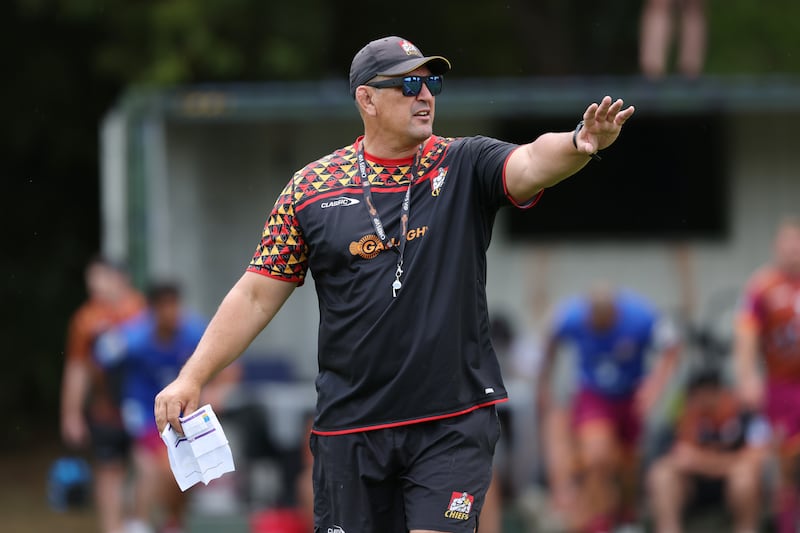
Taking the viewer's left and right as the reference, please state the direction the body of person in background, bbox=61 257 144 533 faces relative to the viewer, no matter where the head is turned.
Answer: facing the viewer and to the right of the viewer

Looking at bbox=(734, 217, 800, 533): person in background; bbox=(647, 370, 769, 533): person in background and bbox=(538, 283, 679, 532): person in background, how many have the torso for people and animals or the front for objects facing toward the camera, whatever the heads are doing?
3

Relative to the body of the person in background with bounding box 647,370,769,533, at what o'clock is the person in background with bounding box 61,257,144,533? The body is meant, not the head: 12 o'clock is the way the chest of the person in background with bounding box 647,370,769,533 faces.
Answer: the person in background with bounding box 61,257,144,533 is roughly at 3 o'clock from the person in background with bounding box 647,370,769,533.

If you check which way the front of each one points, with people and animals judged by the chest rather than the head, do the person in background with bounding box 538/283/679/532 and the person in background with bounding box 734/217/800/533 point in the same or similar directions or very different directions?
same or similar directions

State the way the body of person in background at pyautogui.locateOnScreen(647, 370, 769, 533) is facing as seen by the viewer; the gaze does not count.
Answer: toward the camera

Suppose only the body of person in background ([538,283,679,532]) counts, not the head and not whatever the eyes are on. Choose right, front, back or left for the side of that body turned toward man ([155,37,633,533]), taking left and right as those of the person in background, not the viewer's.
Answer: front

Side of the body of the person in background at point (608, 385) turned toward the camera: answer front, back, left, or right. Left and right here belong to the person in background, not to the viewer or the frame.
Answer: front

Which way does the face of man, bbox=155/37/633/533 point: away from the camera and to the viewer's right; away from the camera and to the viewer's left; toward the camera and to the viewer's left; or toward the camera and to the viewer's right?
toward the camera and to the viewer's right

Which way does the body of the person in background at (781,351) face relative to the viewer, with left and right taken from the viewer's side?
facing the viewer

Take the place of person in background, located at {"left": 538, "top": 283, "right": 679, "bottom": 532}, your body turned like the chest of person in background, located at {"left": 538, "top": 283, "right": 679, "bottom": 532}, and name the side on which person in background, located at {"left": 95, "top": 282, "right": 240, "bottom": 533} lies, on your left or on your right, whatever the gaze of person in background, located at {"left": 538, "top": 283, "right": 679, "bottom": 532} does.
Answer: on your right

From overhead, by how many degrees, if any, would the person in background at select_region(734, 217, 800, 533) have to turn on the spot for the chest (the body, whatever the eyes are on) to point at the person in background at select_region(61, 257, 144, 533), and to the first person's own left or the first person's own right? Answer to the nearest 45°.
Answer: approximately 90° to the first person's own right

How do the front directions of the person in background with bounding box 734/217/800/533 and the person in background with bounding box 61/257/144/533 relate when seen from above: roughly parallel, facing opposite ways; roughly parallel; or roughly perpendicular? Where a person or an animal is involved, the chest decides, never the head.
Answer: roughly parallel

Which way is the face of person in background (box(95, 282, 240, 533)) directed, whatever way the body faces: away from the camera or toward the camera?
toward the camera

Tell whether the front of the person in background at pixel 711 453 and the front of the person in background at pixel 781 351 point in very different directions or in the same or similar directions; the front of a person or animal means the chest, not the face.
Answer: same or similar directions

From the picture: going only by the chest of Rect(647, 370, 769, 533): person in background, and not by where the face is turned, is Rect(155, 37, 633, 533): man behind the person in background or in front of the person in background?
in front
